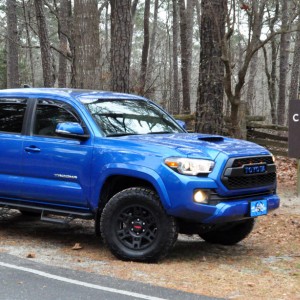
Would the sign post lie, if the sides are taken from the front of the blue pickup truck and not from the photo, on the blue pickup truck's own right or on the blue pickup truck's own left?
on the blue pickup truck's own left

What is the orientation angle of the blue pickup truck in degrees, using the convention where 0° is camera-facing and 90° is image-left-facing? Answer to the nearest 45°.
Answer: approximately 315°
